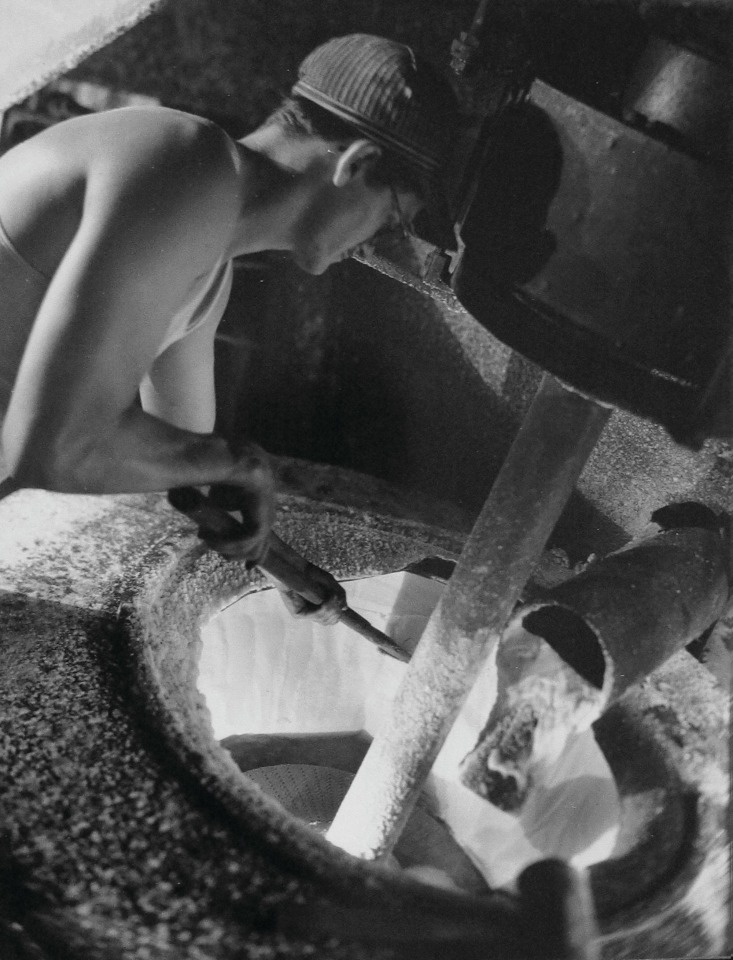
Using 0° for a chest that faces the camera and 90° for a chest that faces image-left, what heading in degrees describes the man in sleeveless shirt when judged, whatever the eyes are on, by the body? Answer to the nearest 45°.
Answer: approximately 270°

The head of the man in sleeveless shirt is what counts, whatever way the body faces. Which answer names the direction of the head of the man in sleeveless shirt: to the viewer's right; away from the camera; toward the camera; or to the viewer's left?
to the viewer's right
